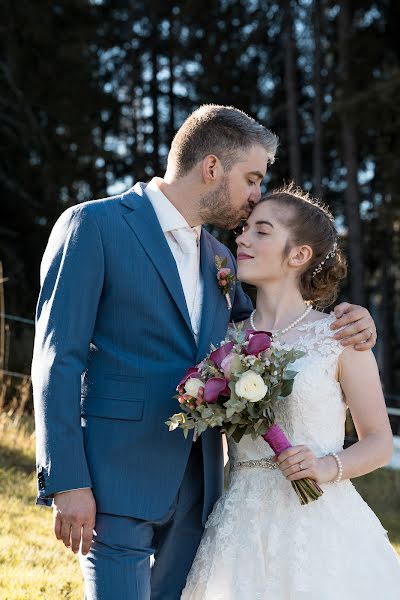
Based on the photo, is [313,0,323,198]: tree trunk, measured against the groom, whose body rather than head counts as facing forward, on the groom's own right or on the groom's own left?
on the groom's own left

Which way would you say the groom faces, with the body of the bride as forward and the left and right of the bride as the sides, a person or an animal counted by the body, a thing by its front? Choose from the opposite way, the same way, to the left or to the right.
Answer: to the left

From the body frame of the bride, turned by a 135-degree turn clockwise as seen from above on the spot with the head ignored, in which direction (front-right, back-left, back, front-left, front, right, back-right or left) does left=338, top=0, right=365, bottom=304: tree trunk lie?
front

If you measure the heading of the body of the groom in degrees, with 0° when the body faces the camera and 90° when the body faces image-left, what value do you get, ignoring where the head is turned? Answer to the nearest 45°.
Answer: approximately 315°

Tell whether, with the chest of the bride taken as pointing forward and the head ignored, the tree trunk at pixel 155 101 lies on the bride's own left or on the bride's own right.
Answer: on the bride's own right

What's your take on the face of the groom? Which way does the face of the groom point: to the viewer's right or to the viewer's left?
to the viewer's right

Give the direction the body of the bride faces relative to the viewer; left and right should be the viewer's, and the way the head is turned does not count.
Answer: facing the viewer and to the left of the viewer
